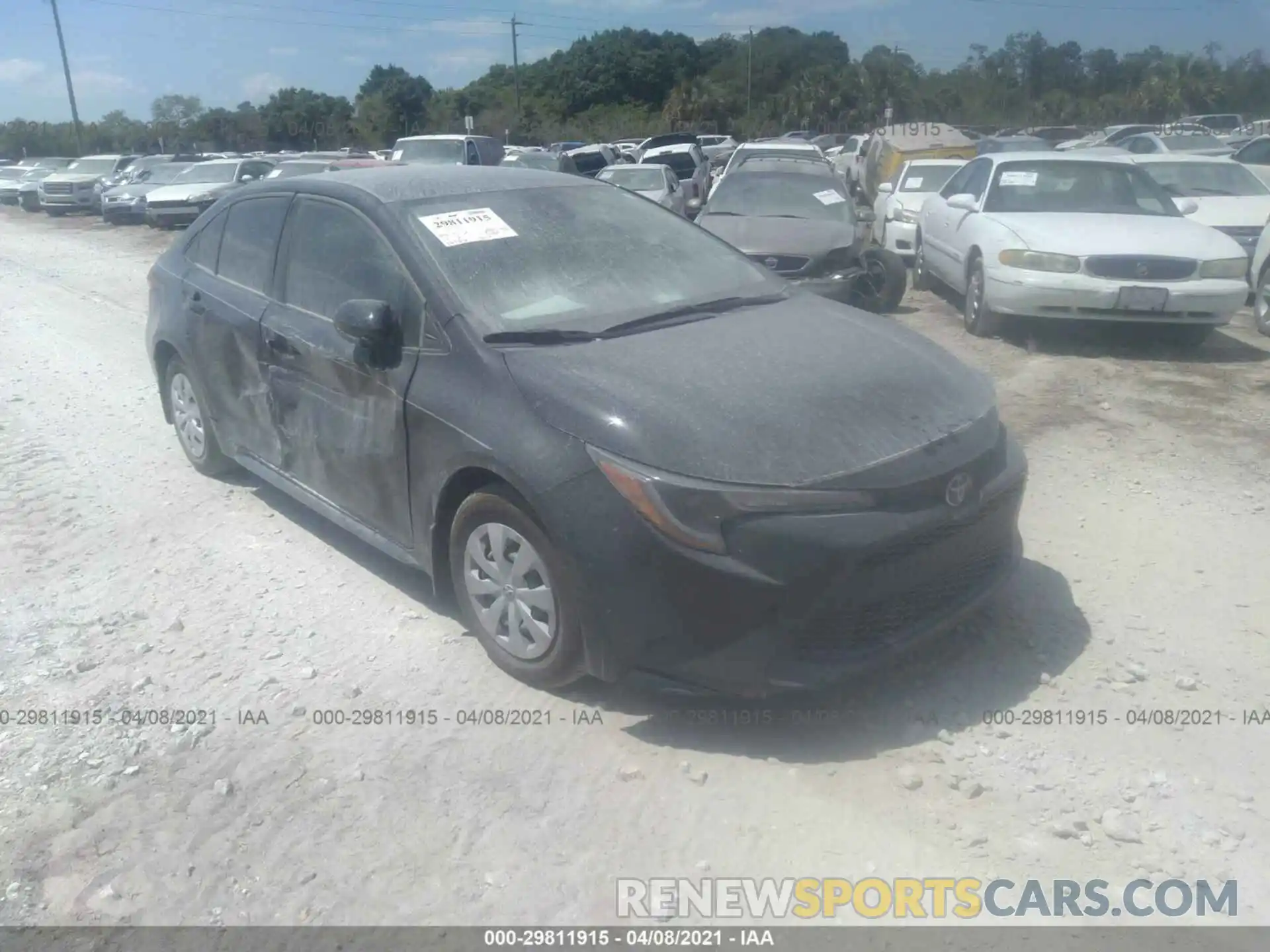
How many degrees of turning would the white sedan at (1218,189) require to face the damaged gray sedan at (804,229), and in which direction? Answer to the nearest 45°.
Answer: approximately 45° to its right

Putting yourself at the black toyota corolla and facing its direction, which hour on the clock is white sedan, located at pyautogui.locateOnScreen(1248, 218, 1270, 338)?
The white sedan is roughly at 9 o'clock from the black toyota corolla.

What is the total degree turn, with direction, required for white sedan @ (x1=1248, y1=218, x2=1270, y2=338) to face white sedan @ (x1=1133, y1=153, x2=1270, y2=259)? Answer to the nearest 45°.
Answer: approximately 180°

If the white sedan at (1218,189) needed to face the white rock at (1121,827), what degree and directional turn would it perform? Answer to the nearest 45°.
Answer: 0° — it already faces it

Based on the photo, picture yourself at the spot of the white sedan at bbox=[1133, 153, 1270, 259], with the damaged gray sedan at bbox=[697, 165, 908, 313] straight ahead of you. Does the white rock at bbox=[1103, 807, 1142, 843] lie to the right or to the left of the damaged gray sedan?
left

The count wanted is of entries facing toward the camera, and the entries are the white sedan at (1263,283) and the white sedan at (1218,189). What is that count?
2

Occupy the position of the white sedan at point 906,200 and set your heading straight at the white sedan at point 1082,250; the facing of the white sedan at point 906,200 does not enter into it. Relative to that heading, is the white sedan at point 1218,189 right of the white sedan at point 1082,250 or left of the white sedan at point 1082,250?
left

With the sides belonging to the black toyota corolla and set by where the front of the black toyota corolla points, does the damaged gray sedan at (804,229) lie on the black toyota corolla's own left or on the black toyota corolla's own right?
on the black toyota corolla's own left

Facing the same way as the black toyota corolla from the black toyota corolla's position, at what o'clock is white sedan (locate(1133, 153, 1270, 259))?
The white sedan is roughly at 9 o'clock from the black toyota corolla.
